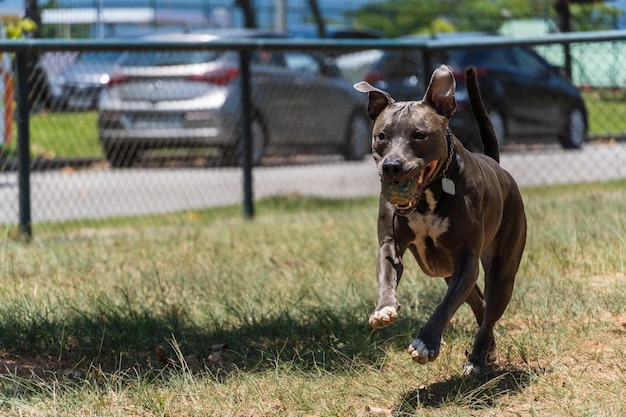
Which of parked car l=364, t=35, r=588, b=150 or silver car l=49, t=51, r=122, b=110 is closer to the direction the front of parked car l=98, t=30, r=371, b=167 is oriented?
the parked car

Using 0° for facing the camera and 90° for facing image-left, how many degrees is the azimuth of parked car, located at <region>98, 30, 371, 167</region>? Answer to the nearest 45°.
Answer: approximately 225°

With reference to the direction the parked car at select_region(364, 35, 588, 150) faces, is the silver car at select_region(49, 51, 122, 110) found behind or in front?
behind

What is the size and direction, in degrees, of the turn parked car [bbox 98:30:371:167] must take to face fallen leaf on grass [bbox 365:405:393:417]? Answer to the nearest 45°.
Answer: approximately 135° to its right

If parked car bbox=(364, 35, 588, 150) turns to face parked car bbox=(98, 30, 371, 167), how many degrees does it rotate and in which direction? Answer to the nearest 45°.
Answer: approximately 135° to its left

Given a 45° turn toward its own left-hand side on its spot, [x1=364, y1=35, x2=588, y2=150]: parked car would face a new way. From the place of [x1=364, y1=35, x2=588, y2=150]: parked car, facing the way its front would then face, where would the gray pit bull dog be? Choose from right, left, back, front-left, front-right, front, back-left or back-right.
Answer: back

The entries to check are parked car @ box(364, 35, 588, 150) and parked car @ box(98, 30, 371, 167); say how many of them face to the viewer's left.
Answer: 0

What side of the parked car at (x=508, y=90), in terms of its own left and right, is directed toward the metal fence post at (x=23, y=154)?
back

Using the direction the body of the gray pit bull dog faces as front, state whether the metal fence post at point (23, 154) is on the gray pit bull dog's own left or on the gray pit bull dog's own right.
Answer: on the gray pit bull dog's own right

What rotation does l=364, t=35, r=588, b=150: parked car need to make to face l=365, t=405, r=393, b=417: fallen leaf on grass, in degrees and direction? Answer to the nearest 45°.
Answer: approximately 135° to its right

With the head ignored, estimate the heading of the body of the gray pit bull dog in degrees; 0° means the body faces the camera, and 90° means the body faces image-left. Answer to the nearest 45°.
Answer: approximately 45°

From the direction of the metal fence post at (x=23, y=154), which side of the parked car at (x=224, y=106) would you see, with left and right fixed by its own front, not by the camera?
back

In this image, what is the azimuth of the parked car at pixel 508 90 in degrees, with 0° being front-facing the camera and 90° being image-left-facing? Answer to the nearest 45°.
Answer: approximately 225°
